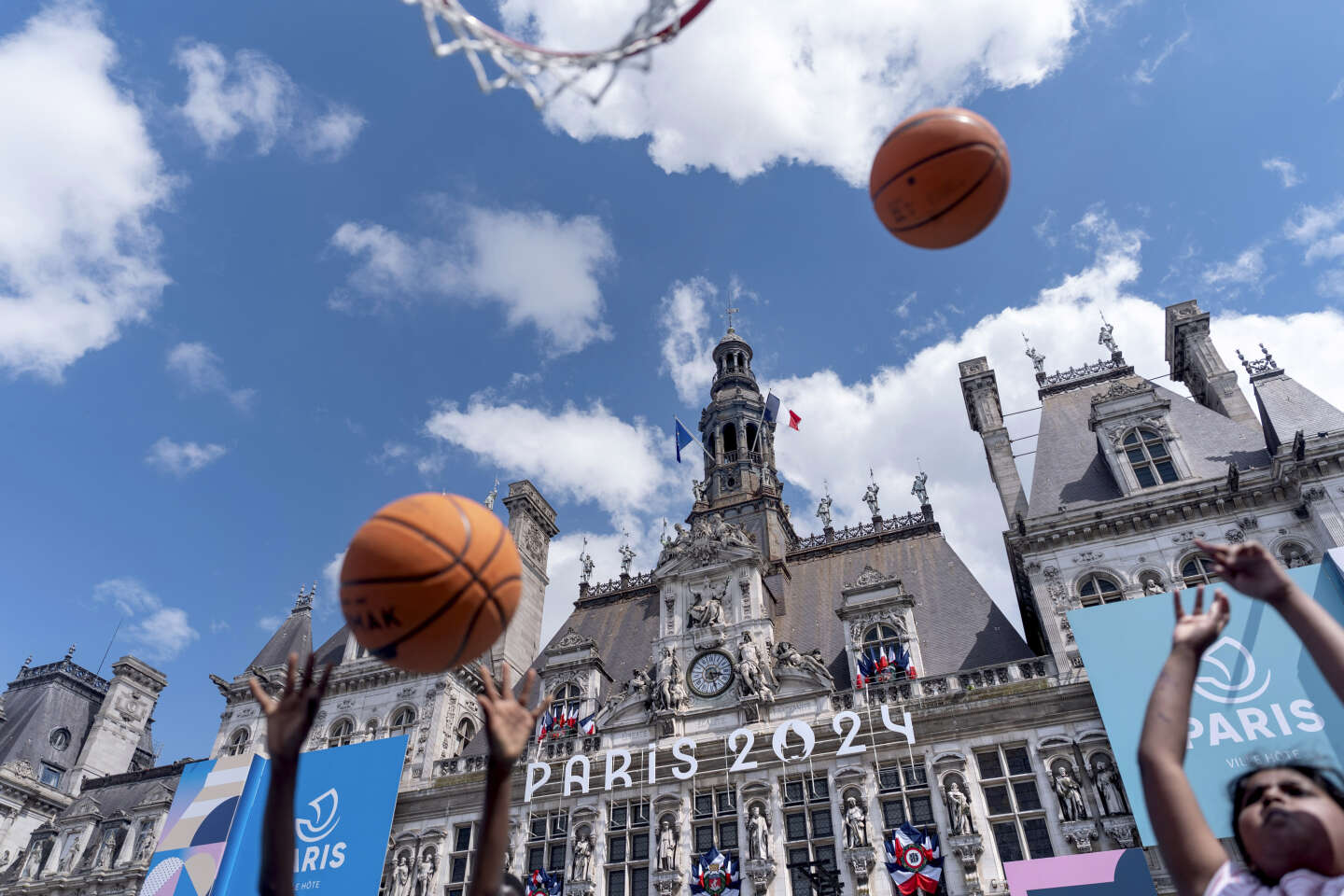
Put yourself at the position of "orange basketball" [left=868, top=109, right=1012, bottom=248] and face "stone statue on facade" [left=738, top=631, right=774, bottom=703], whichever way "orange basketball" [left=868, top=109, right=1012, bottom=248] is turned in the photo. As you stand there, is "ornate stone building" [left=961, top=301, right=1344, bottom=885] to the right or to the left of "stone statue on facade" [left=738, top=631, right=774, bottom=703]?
right

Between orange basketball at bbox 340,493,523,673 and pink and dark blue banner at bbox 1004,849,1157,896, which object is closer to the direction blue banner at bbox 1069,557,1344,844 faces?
the orange basketball

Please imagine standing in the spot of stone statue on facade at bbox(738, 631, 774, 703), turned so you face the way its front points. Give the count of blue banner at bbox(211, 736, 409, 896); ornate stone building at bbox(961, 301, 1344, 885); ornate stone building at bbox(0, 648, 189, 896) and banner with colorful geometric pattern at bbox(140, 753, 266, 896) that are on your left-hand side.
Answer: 1

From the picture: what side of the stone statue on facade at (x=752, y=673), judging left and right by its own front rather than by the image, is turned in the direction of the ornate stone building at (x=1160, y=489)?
left

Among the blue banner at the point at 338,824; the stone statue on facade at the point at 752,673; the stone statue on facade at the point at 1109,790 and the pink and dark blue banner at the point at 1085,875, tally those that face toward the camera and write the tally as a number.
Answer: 4

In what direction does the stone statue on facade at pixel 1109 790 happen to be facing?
toward the camera

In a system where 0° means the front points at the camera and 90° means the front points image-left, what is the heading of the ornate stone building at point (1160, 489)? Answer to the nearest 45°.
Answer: approximately 0°

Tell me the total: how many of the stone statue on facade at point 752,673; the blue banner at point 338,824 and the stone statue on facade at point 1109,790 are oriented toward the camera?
3

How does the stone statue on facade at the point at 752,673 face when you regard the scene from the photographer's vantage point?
facing the viewer

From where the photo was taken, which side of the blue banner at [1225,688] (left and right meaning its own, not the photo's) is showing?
front

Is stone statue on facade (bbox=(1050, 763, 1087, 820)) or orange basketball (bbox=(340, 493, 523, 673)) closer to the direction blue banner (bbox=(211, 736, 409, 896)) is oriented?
the orange basketball

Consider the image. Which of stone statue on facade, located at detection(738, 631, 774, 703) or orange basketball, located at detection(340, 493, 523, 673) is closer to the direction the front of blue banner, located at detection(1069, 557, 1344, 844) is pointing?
the orange basketball
